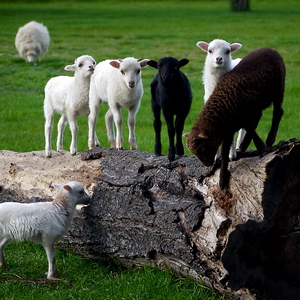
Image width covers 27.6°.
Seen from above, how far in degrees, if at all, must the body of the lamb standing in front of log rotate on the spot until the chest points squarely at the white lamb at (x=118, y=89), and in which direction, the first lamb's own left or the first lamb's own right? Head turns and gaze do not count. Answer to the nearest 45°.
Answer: approximately 45° to the first lamb's own left

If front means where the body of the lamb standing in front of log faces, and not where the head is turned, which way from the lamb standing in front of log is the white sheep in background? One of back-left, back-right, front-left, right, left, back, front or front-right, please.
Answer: left

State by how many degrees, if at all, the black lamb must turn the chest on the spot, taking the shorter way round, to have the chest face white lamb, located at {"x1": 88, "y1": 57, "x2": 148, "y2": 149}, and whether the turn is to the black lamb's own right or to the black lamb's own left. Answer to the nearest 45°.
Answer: approximately 135° to the black lamb's own right

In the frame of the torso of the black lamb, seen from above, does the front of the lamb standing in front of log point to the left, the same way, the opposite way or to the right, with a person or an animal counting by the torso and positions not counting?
to the left

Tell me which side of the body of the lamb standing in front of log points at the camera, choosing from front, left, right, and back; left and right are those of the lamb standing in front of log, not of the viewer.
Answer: right

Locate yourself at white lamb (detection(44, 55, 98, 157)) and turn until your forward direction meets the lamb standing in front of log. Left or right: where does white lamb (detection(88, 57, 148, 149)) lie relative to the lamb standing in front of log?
left

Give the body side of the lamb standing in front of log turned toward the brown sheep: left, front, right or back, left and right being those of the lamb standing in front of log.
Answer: front

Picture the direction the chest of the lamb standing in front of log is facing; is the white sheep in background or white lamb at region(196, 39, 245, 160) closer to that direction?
the white lamb

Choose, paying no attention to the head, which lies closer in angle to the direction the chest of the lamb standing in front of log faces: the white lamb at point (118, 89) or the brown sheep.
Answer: the brown sheep

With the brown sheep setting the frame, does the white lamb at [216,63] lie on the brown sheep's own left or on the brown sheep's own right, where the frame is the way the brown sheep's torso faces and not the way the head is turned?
on the brown sheep's own right
